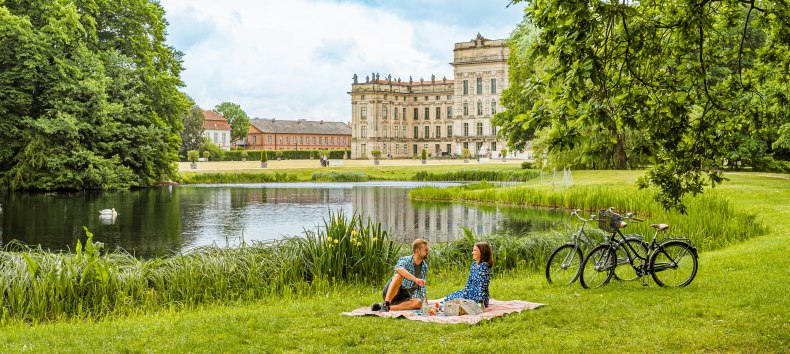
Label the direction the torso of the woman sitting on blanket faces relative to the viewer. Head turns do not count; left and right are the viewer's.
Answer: facing to the left of the viewer

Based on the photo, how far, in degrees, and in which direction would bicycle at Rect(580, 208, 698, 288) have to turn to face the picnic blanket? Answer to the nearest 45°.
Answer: approximately 45° to its left

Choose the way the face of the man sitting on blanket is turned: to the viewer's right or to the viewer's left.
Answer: to the viewer's right

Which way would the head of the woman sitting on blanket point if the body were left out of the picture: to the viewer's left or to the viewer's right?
to the viewer's left

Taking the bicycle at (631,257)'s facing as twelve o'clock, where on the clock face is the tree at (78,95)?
The tree is roughly at 1 o'clock from the bicycle.

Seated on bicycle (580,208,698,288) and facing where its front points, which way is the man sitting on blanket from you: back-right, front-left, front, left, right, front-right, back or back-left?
front-left

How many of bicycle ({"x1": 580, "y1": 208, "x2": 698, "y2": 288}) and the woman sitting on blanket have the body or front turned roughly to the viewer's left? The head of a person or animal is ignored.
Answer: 2

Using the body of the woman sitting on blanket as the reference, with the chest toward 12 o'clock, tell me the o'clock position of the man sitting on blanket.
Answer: The man sitting on blanket is roughly at 12 o'clock from the woman sitting on blanket.

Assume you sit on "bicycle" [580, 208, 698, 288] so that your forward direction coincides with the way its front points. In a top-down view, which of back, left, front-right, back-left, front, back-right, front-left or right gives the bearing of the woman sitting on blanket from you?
front-left

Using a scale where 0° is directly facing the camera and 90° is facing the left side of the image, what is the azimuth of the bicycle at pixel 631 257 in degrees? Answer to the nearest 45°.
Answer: approximately 90°
